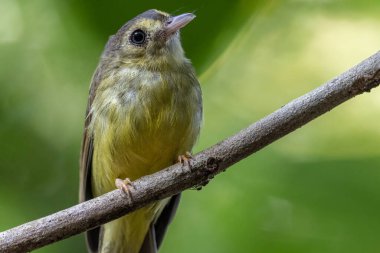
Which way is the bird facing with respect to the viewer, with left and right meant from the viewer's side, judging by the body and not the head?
facing the viewer and to the right of the viewer
